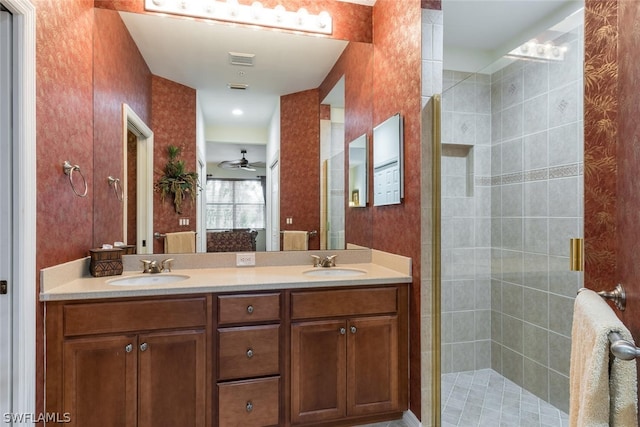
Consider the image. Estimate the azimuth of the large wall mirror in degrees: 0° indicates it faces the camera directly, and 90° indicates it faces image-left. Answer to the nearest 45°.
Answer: approximately 0°

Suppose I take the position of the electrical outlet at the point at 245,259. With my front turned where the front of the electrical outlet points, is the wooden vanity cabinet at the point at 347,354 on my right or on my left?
on my left

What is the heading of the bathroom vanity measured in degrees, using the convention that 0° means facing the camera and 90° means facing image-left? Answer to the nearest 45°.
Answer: approximately 0°
